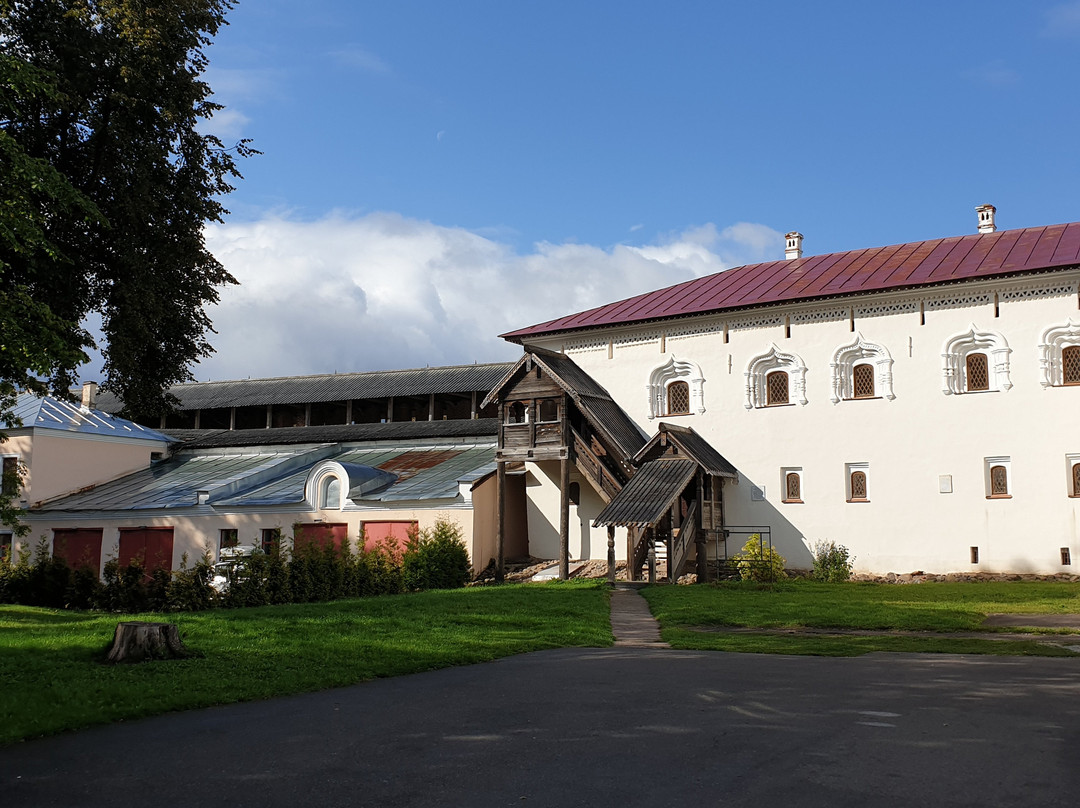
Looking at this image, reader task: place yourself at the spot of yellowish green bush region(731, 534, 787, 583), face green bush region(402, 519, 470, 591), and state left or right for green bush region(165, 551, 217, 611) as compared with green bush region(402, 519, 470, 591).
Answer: left

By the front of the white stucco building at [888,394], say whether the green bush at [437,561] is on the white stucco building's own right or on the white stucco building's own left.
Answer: on the white stucco building's own right

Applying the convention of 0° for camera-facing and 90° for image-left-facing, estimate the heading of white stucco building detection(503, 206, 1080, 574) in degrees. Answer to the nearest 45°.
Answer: approximately 0°

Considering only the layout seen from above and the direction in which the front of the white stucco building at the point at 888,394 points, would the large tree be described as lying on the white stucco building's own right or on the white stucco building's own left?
on the white stucco building's own right

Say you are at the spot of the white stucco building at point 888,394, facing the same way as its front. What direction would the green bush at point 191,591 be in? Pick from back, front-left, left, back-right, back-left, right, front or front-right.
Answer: front-right

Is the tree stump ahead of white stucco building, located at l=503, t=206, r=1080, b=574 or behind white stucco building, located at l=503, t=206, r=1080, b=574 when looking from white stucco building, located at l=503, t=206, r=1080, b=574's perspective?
ahead
